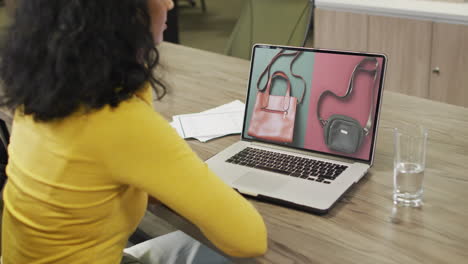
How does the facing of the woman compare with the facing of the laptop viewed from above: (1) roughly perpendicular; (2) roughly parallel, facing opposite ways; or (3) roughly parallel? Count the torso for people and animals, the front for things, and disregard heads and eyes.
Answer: roughly parallel, facing opposite ways

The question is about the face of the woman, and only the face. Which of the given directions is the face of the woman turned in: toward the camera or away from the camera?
away from the camera

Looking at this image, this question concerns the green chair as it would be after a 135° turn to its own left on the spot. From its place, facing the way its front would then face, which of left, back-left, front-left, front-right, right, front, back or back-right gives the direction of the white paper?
right

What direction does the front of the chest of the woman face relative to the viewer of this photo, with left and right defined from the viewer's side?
facing away from the viewer and to the right of the viewer

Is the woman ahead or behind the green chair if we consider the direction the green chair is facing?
ahead

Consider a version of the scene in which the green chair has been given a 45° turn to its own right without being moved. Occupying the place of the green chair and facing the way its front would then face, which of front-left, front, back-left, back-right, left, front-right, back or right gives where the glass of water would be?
left

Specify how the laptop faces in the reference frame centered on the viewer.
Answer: facing the viewer and to the left of the viewer

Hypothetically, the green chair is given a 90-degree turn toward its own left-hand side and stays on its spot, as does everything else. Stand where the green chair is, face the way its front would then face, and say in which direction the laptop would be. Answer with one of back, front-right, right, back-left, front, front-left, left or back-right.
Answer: front-right

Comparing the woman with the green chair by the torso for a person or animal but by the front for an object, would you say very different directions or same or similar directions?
very different directions
